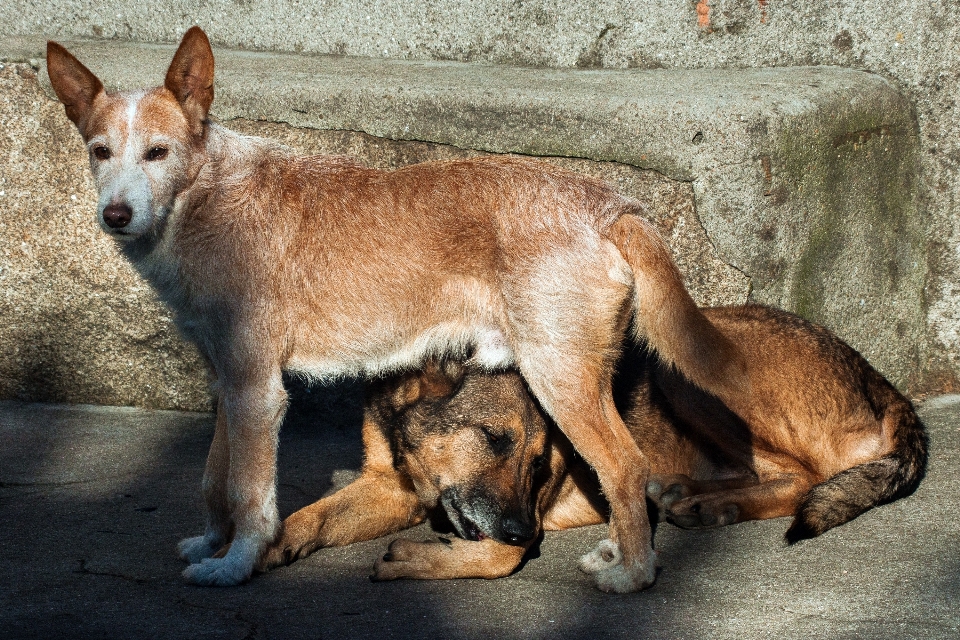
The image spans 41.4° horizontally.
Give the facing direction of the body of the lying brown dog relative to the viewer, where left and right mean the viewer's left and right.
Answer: facing the viewer and to the left of the viewer

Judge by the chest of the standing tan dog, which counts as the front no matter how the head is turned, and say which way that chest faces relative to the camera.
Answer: to the viewer's left

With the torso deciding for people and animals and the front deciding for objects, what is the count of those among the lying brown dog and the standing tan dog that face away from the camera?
0
